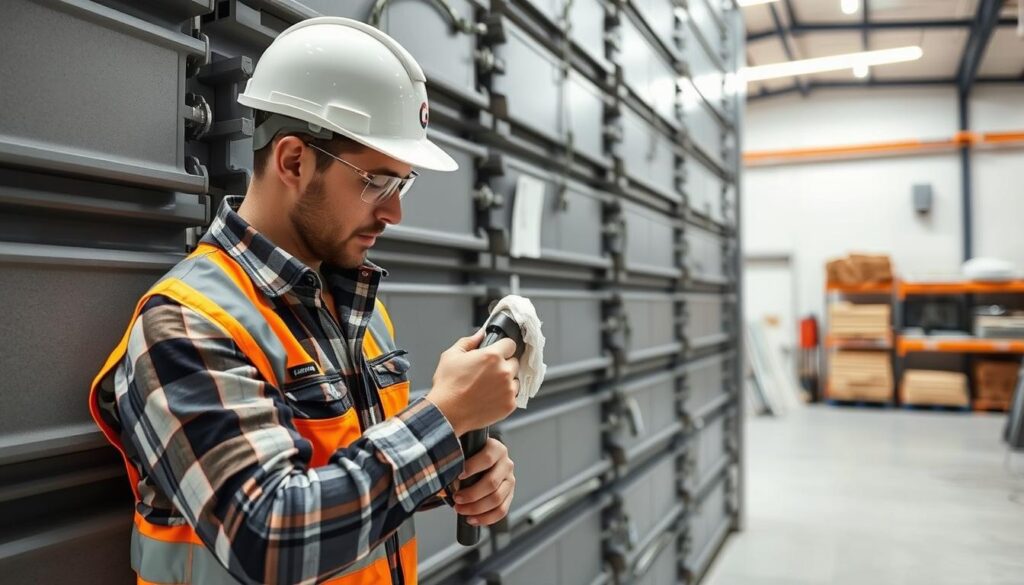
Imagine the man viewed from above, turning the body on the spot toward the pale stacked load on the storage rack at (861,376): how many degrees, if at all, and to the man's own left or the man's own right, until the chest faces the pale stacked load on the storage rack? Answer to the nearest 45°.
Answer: approximately 90° to the man's own left

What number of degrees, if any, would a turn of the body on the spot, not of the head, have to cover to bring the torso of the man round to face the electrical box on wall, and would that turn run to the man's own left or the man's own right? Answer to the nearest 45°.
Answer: approximately 90° to the man's own left

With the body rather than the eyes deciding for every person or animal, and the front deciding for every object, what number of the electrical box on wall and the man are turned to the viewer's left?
0

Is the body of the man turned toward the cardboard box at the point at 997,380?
no

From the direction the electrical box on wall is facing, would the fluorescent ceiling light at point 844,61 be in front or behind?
in front

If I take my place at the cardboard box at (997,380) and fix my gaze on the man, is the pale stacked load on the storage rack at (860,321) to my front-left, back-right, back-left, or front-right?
front-right

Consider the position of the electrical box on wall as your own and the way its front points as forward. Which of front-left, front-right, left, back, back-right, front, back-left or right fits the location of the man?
front

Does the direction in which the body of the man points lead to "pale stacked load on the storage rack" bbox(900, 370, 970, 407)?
no

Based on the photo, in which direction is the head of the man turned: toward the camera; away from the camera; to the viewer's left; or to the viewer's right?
to the viewer's right

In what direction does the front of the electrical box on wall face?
toward the camera

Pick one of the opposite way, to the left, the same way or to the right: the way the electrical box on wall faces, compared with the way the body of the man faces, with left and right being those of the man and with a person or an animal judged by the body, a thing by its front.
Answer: to the right

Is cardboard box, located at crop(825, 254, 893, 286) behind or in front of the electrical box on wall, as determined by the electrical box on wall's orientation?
in front

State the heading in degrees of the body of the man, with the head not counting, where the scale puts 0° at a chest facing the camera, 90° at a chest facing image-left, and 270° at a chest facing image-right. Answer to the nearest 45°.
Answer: approximately 315°
